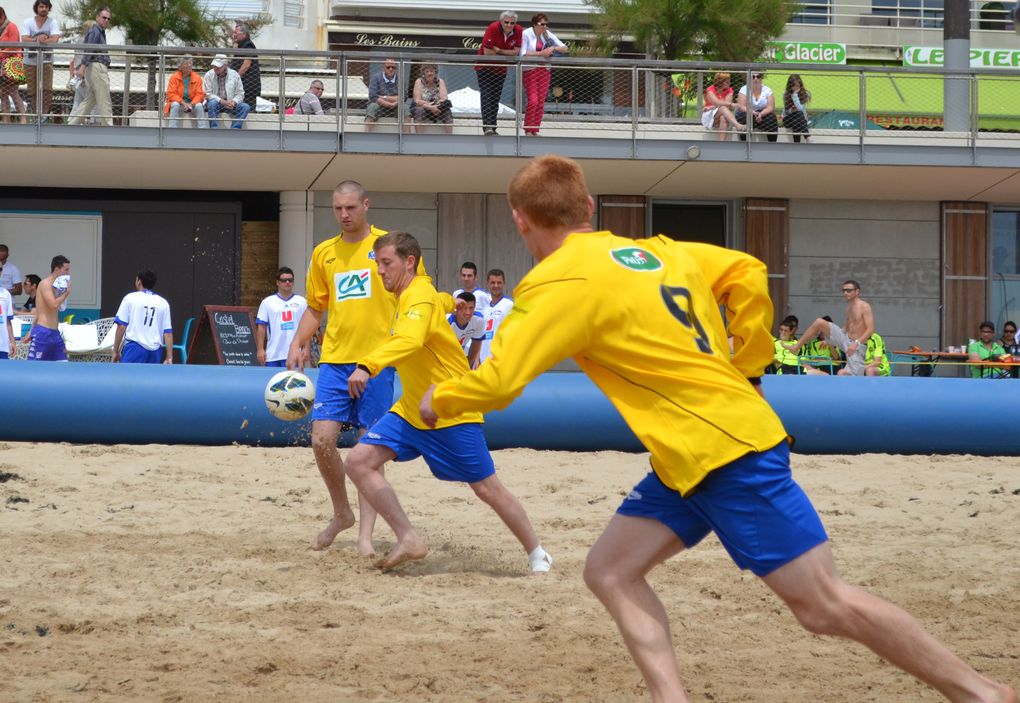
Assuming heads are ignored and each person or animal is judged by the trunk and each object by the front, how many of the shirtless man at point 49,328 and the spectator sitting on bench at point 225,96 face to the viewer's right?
1

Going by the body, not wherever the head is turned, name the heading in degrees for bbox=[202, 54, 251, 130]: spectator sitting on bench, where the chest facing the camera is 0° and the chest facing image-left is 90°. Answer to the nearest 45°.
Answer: approximately 0°

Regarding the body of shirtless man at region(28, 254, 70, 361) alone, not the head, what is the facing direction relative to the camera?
to the viewer's right

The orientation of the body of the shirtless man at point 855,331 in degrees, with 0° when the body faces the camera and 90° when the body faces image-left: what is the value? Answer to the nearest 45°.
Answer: approximately 45°

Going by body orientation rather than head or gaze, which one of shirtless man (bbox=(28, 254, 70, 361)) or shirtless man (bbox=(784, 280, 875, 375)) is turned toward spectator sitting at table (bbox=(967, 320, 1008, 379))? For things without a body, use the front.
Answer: shirtless man (bbox=(28, 254, 70, 361))

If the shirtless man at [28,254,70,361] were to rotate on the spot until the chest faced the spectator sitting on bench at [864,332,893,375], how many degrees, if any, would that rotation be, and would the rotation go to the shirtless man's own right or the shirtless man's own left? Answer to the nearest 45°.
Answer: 0° — they already face them

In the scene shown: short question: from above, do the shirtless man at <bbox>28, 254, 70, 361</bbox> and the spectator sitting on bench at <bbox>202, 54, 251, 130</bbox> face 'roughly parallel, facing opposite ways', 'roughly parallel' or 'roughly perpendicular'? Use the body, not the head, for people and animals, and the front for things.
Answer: roughly perpendicular
